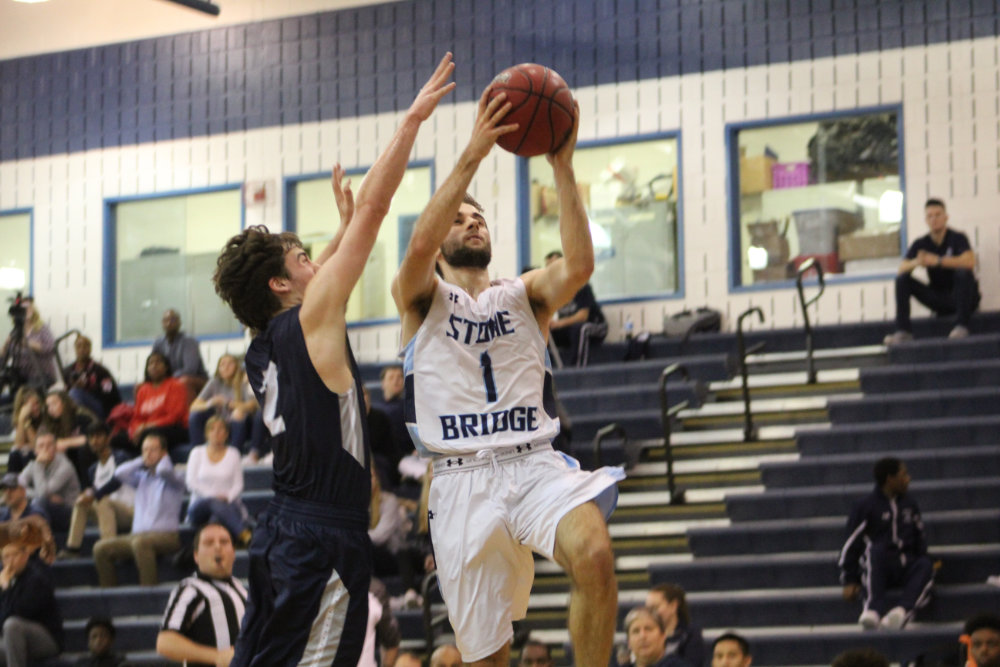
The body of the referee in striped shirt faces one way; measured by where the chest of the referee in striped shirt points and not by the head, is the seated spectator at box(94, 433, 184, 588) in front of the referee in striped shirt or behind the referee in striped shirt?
behind

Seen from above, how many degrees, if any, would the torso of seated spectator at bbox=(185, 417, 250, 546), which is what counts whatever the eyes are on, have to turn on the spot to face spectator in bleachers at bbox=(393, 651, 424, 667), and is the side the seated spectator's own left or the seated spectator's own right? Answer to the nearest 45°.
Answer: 0° — they already face them

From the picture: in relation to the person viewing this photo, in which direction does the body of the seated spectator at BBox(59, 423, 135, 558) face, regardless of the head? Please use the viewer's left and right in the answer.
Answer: facing the viewer and to the left of the viewer

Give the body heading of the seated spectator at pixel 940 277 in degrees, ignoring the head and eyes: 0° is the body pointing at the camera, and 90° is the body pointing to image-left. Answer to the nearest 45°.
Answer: approximately 45°

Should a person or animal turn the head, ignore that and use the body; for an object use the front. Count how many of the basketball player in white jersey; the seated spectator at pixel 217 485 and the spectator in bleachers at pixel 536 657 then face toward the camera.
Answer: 3

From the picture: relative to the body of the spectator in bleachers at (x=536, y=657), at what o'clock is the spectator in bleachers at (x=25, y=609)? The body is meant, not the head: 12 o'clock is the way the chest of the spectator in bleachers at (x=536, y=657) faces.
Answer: the spectator in bleachers at (x=25, y=609) is roughly at 4 o'clock from the spectator in bleachers at (x=536, y=657).

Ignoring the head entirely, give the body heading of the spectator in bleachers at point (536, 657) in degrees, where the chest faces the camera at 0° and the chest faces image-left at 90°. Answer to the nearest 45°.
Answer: approximately 0°

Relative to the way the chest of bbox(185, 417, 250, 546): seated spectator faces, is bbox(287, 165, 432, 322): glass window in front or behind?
behind

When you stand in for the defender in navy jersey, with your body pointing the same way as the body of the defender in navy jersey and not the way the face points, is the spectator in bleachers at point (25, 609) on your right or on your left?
on your left

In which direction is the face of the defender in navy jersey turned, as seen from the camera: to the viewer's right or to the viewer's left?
to the viewer's right
